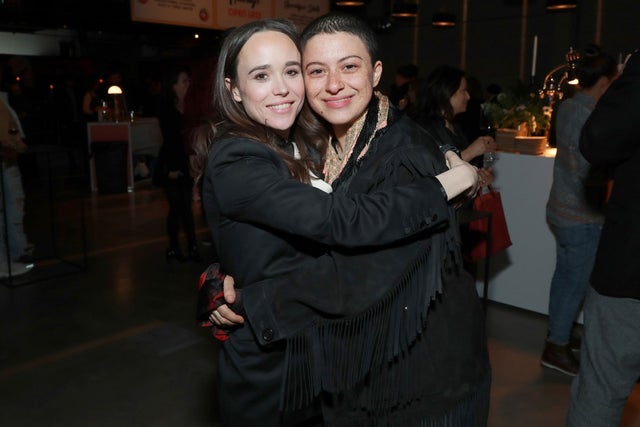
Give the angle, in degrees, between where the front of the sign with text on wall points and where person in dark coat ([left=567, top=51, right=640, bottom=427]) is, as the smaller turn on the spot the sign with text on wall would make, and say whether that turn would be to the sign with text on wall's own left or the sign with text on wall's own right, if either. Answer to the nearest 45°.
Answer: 0° — it already faces them

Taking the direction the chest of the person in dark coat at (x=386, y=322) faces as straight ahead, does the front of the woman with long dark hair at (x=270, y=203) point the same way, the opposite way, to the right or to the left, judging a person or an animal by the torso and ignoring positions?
to the left

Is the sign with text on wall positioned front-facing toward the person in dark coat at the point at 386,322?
yes

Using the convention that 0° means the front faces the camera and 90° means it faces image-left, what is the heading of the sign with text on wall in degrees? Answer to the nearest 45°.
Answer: approximately 0°

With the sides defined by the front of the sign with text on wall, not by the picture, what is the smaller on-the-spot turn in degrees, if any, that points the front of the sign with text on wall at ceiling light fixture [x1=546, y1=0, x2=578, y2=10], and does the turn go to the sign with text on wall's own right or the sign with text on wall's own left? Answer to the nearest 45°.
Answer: approximately 90° to the sign with text on wall's own left

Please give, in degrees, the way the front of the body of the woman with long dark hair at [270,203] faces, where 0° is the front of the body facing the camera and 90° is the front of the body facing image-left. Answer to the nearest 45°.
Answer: approximately 315°

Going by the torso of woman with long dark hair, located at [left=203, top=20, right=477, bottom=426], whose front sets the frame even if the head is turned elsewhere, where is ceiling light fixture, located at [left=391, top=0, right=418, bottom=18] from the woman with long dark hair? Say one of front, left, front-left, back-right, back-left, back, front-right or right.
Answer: back-left

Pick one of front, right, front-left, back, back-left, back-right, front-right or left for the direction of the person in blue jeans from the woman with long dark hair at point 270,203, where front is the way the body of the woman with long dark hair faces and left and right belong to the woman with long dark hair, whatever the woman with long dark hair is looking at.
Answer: left

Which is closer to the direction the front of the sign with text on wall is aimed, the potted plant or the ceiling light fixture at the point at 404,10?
the potted plant

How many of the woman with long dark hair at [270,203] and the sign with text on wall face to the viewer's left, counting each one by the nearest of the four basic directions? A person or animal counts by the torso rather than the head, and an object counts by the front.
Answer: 0
